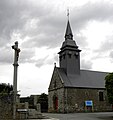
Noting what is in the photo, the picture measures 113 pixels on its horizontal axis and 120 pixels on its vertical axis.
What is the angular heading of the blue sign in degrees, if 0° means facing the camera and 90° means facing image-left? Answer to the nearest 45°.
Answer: approximately 0°

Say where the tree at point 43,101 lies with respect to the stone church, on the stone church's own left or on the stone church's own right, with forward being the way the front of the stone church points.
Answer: on the stone church's own right

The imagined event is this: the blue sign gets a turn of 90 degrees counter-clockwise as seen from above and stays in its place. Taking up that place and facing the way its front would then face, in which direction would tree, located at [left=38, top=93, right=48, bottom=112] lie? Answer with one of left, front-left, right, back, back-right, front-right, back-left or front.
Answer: back-left

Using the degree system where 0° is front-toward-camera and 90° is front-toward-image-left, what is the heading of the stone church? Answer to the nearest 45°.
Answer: approximately 45°
